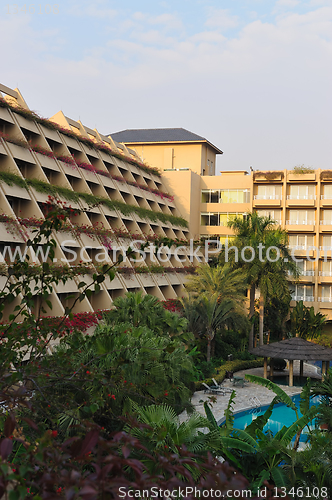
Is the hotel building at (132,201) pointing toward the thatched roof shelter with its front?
yes

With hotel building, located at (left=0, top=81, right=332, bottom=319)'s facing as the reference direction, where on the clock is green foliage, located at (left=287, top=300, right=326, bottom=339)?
The green foliage is roughly at 10 o'clock from the hotel building.

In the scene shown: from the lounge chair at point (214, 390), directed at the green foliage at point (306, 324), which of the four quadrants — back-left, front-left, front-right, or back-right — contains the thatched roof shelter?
front-right

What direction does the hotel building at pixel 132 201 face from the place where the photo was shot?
facing the viewer and to the right of the viewer

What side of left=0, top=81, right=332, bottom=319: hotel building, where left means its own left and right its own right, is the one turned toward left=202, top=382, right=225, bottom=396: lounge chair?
front

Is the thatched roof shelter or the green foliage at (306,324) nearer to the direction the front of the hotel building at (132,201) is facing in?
the thatched roof shelter

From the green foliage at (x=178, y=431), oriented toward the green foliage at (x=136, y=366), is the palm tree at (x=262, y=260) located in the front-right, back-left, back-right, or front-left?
front-right
